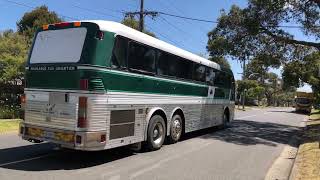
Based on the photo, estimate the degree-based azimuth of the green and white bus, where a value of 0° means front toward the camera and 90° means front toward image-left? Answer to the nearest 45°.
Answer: approximately 225°

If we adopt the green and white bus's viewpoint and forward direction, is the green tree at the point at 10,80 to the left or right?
on its left

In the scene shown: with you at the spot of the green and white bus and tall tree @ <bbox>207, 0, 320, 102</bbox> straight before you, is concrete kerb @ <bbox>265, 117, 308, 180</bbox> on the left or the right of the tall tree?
right

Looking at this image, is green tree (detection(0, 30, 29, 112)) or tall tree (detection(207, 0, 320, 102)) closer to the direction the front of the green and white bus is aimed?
the tall tree

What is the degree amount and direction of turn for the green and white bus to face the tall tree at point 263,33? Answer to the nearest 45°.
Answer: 0° — it already faces it
